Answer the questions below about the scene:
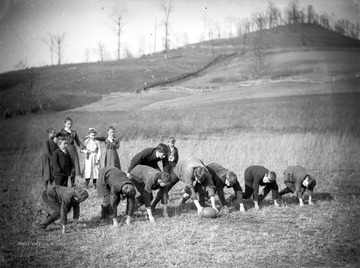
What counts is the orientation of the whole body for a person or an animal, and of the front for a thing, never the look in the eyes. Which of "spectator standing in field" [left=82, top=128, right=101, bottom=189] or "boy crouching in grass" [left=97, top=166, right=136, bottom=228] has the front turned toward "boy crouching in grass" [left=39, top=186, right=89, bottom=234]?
the spectator standing in field

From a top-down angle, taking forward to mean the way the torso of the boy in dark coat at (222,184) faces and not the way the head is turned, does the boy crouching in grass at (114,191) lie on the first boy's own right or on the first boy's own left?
on the first boy's own right

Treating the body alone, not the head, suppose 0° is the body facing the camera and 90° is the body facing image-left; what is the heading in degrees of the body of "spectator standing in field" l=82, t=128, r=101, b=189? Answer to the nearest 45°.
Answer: approximately 0°

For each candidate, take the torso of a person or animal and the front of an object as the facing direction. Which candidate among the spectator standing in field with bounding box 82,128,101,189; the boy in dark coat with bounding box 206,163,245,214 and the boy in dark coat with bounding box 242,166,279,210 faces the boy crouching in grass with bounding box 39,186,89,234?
the spectator standing in field

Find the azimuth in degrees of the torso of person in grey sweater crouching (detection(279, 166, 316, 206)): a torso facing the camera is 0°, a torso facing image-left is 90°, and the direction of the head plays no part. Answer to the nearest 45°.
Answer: approximately 315°

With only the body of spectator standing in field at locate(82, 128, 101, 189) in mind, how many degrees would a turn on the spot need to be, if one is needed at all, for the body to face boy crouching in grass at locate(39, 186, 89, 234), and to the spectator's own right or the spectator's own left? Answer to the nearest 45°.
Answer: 0° — they already face them

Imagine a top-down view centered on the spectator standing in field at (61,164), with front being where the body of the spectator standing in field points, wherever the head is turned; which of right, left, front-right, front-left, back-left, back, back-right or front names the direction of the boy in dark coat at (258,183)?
front-left

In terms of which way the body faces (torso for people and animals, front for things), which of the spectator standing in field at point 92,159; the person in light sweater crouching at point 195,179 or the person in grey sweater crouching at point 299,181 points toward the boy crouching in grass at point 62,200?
the spectator standing in field

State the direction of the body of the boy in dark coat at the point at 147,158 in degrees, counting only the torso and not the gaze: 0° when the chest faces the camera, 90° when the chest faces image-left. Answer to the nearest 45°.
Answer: approximately 315°

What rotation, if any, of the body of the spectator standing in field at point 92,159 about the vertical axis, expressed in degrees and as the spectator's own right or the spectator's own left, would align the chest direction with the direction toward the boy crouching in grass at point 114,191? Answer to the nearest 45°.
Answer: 0° — they already face them
